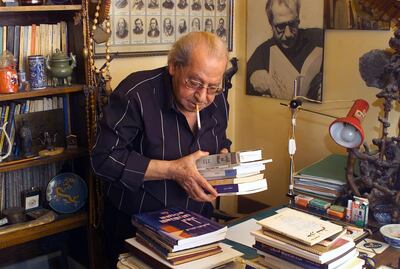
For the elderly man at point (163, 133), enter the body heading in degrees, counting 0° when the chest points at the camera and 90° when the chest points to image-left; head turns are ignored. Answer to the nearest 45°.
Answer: approximately 315°

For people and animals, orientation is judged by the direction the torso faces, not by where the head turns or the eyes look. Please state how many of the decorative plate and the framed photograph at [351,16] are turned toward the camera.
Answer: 2

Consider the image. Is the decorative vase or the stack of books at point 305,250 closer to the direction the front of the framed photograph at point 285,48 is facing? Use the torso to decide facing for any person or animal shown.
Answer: the stack of books

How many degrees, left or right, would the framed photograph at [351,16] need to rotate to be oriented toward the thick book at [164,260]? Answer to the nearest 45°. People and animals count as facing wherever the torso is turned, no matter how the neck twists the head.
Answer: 0° — it already faces it

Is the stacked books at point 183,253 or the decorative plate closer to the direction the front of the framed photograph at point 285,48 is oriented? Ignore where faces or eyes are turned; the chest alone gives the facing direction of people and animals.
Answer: the stacked books

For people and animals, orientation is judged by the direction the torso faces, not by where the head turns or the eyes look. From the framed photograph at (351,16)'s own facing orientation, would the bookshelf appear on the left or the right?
on its right

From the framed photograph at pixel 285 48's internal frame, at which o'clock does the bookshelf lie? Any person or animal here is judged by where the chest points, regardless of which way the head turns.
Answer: The bookshelf is roughly at 2 o'clock from the framed photograph.

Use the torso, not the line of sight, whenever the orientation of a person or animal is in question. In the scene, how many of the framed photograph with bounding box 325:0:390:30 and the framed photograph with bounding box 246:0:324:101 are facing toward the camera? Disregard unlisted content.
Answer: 2
